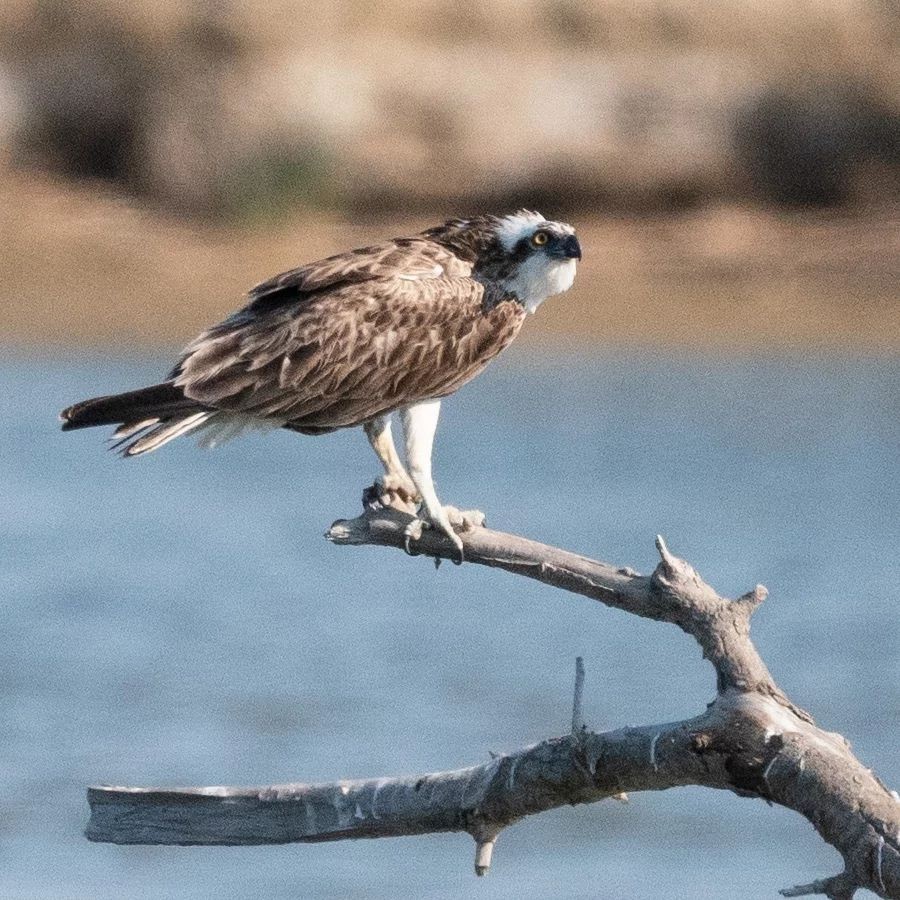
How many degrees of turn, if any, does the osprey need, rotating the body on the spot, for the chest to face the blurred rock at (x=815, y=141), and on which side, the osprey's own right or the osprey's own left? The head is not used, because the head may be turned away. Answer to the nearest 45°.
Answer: approximately 90° to the osprey's own left

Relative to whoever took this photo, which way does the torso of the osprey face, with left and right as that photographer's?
facing to the right of the viewer
